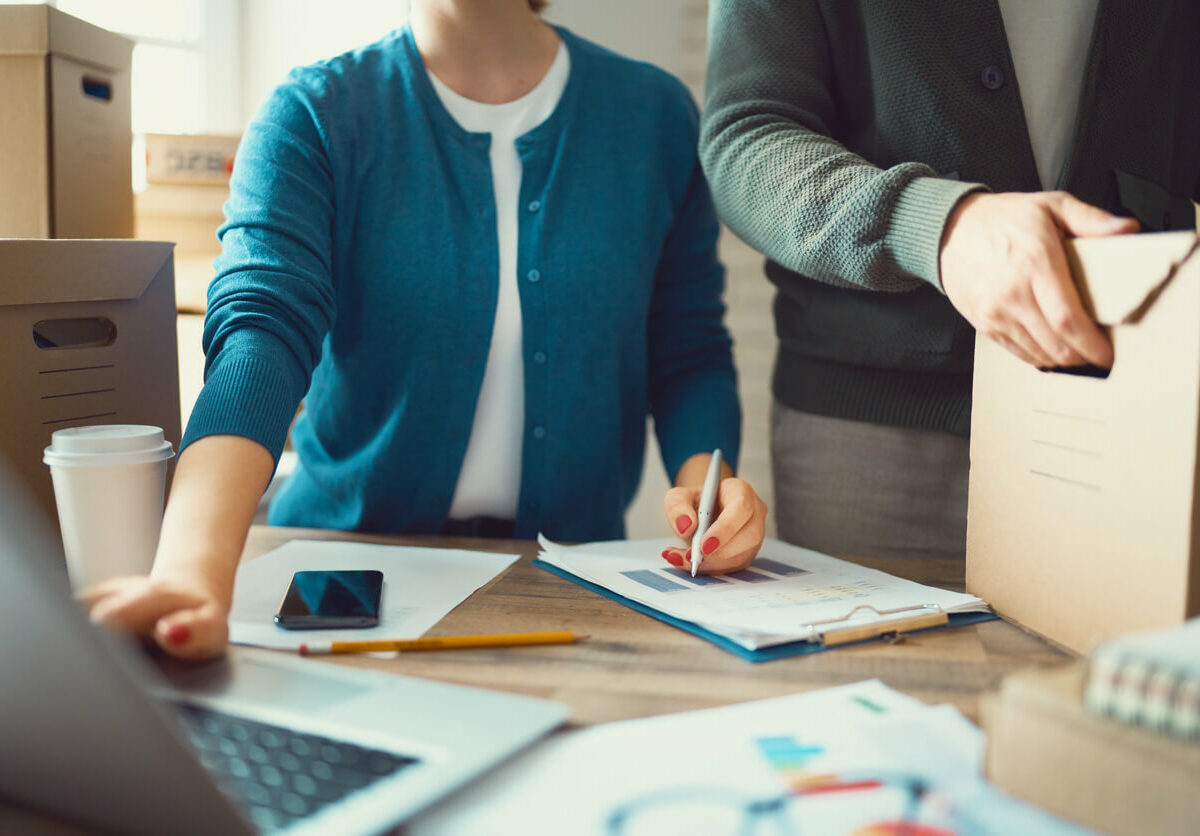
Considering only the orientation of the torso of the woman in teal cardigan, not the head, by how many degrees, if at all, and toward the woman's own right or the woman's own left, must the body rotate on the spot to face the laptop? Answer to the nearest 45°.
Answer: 0° — they already face it

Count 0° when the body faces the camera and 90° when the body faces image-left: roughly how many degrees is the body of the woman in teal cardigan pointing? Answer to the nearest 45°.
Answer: approximately 0°

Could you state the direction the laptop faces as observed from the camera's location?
facing away from the viewer and to the right of the viewer

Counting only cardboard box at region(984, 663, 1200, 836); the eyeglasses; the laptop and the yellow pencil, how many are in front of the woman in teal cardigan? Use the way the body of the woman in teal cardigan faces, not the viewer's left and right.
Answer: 4

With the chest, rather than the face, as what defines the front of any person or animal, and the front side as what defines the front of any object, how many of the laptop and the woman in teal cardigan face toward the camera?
1

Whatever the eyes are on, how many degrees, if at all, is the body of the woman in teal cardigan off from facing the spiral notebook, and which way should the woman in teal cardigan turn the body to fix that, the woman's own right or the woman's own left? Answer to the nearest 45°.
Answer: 0° — they already face it
